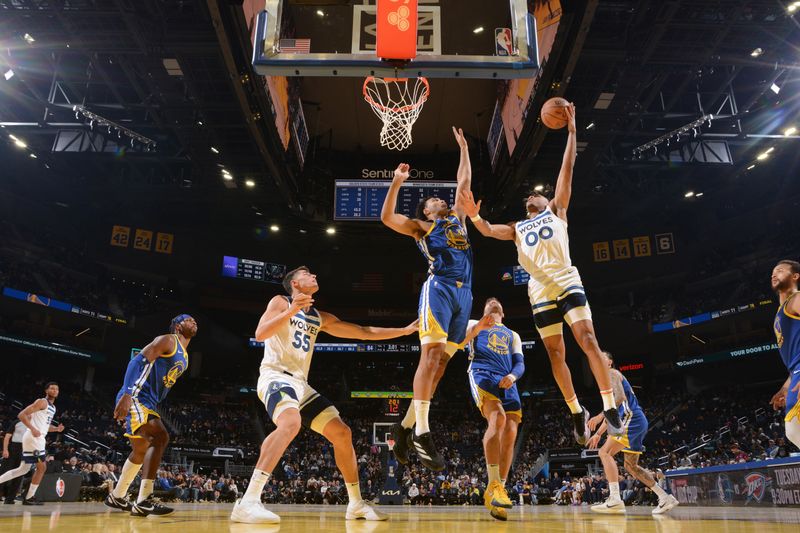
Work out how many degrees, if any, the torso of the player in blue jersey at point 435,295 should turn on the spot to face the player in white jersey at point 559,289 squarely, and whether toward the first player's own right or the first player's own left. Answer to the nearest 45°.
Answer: approximately 45° to the first player's own left

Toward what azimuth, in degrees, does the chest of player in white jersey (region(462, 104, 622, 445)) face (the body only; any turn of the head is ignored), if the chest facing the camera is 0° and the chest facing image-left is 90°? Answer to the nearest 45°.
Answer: approximately 0°

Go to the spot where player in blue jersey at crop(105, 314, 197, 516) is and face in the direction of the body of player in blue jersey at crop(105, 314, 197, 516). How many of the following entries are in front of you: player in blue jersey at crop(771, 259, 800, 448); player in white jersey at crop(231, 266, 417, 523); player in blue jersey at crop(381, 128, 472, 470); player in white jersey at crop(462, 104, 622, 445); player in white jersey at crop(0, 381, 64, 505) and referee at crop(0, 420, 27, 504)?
4

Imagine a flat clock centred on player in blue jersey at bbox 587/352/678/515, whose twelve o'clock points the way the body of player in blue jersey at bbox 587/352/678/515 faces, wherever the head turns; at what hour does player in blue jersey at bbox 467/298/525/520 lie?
player in blue jersey at bbox 467/298/525/520 is roughly at 10 o'clock from player in blue jersey at bbox 587/352/678/515.

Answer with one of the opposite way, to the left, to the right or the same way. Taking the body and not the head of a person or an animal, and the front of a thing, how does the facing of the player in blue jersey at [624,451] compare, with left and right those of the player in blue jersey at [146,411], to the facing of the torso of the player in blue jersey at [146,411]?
the opposite way

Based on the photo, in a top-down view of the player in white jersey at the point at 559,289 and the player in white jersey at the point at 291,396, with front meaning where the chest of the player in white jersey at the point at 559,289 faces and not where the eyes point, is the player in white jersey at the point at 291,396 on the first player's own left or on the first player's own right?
on the first player's own right

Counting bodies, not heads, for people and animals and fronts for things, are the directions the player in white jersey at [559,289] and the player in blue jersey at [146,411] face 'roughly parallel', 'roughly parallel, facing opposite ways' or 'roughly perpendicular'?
roughly perpendicular

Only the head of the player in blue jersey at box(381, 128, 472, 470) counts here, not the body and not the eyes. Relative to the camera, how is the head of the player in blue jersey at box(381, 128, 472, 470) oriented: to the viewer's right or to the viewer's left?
to the viewer's right

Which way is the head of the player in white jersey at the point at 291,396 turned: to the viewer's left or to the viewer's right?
to the viewer's right
